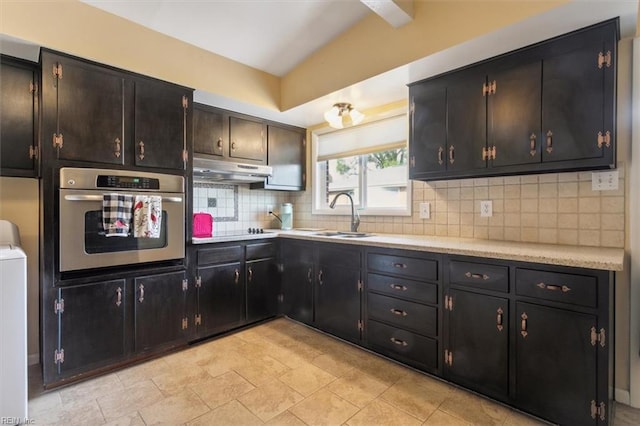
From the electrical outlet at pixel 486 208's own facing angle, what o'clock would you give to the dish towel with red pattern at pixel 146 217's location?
The dish towel with red pattern is roughly at 2 o'clock from the electrical outlet.

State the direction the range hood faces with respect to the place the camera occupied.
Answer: facing the viewer and to the right of the viewer

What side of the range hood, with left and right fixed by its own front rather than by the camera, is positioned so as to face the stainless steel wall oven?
right

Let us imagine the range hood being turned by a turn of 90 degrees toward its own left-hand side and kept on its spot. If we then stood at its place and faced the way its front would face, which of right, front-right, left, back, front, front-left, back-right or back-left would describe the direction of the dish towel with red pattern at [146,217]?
back

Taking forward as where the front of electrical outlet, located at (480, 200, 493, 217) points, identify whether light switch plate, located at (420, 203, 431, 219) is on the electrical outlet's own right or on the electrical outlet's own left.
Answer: on the electrical outlet's own right

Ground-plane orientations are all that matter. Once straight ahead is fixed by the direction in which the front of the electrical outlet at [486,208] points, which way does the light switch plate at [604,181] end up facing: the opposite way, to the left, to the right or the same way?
the same way

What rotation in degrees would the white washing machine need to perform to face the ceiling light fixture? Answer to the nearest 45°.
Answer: approximately 90° to its left

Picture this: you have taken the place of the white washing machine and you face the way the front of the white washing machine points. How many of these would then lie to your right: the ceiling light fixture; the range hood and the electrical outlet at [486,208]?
0

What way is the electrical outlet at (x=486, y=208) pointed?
toward the camera

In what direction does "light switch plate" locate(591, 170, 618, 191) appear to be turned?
toward the camera

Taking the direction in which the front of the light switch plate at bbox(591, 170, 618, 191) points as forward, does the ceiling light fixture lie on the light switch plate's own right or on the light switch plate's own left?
on the light switch plate's own right
